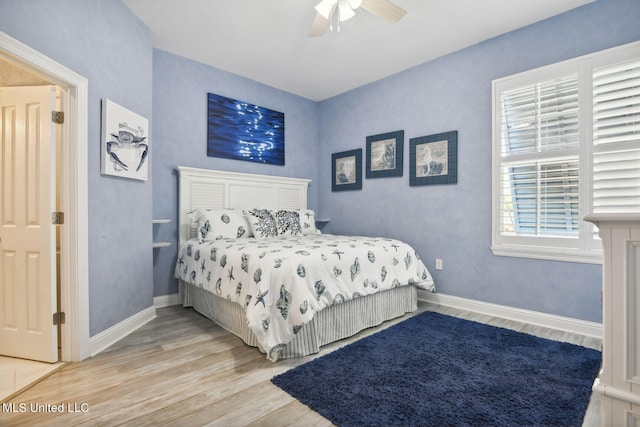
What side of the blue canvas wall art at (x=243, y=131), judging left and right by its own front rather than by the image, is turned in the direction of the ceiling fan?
front

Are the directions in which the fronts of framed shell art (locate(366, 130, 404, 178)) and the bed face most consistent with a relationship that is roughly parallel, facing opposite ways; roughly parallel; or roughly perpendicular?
roughly perpendicular

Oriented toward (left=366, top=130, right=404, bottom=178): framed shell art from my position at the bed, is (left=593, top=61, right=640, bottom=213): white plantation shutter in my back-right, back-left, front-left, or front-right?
front-right

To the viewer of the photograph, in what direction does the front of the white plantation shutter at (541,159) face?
facing the viewer and to the left of the viewer

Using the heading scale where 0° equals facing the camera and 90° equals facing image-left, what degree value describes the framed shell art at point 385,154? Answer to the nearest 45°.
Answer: approximately 45°

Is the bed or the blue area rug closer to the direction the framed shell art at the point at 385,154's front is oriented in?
the bed

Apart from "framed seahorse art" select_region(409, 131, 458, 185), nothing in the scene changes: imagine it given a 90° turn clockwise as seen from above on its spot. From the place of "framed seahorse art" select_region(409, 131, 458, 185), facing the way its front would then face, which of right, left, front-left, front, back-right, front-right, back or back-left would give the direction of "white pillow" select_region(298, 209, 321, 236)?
front-left

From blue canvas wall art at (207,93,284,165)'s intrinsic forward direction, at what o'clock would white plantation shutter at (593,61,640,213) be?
The white plantation shutter is roughly at 12 o'clock from the blue canvas wall art.

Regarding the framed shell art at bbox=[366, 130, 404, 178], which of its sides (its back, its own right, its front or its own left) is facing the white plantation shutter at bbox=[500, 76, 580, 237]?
left

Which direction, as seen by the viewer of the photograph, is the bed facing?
facing the viewer and to the right of the viewer

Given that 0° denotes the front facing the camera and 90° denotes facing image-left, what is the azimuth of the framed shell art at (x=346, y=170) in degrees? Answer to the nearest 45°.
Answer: approximately 45°

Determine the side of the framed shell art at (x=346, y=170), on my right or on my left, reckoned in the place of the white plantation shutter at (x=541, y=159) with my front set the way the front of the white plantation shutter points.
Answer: on my right

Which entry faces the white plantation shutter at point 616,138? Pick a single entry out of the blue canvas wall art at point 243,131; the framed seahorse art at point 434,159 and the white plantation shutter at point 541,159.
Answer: the blue canvas wall art

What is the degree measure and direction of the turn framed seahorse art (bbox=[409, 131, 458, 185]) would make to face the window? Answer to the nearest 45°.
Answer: approximately 90° to its left

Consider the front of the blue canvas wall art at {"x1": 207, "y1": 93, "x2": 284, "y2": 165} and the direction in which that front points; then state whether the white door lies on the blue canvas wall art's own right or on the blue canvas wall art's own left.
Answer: on the blue canvas wall art's own right

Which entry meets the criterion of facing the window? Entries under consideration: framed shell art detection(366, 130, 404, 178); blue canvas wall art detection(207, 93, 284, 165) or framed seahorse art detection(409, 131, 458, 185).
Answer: the blue canvas wall art
